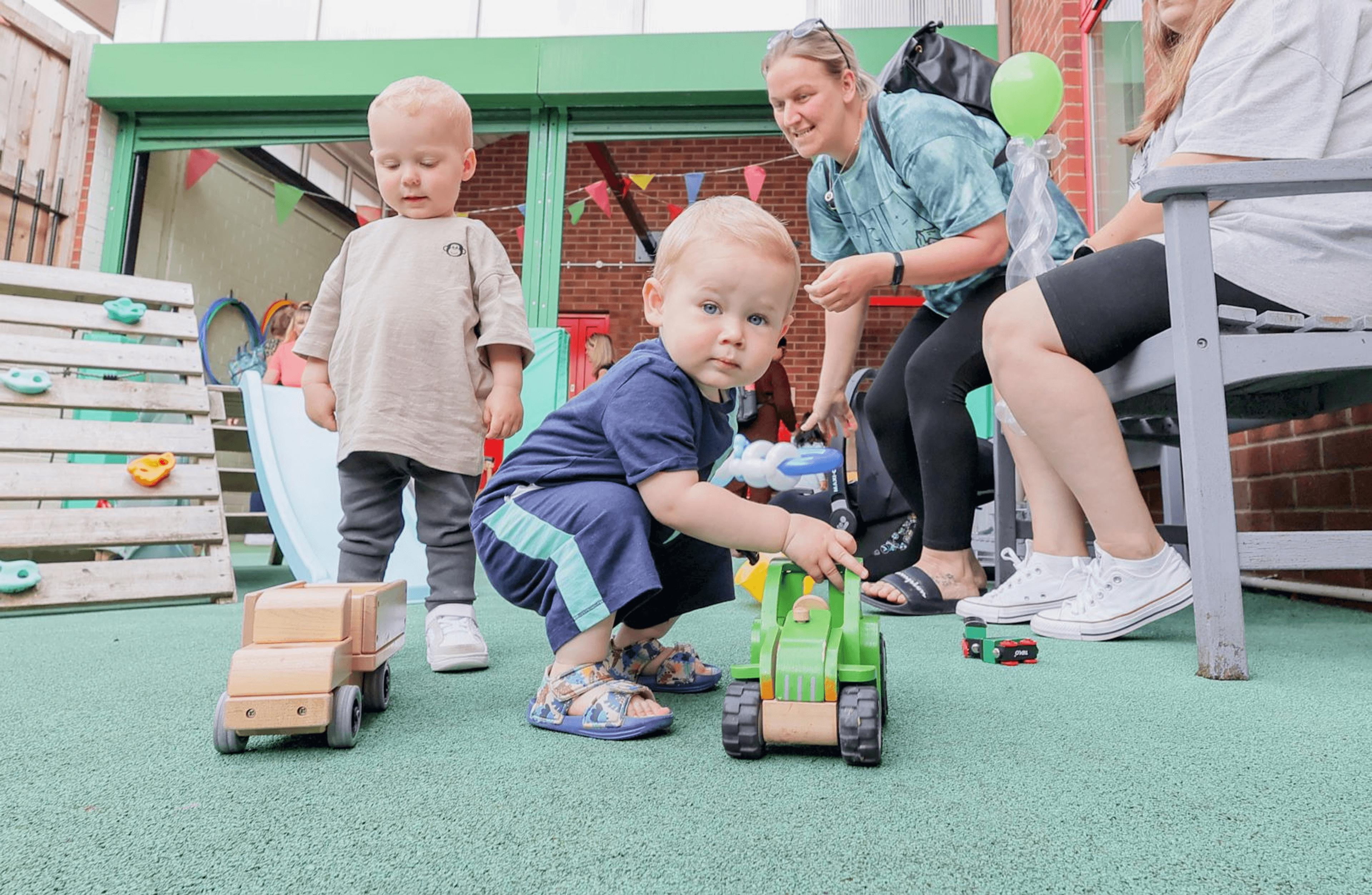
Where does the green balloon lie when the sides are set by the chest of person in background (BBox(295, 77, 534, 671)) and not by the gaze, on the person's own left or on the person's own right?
on the person's own left

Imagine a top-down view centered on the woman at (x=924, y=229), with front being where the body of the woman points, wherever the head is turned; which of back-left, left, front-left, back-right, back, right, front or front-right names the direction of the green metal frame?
right

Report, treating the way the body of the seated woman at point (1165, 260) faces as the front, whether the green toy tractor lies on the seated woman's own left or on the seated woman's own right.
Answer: on the seated woman's own left

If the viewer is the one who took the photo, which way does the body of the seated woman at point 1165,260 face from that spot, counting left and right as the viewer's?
facing to the left of the viewer

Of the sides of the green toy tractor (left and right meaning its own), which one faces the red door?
back

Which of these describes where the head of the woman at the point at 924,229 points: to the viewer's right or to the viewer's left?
to the viewer's left

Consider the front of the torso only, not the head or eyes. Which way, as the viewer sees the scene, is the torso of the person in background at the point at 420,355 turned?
toward the camera

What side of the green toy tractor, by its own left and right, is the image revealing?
front

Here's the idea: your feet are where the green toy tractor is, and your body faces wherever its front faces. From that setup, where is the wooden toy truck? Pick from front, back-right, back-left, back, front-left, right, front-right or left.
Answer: right
